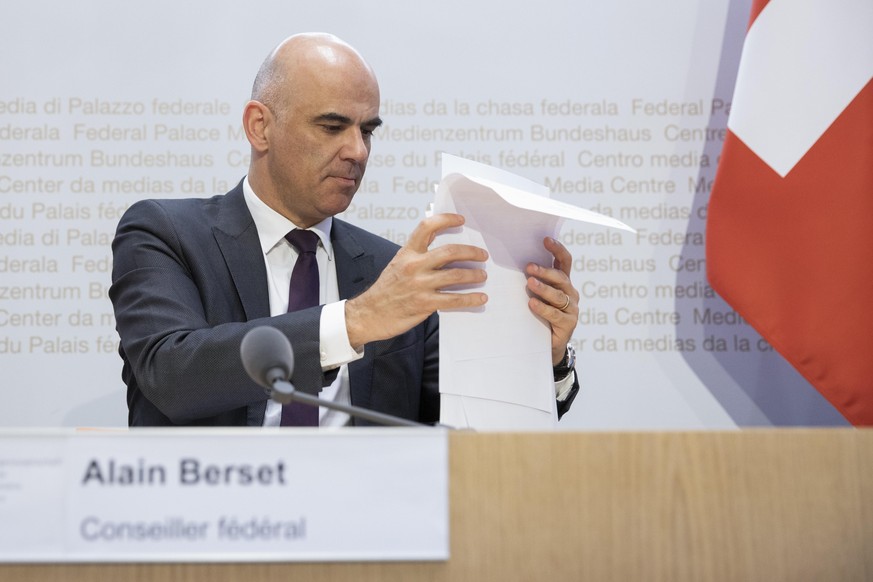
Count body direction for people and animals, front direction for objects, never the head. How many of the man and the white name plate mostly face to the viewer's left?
0

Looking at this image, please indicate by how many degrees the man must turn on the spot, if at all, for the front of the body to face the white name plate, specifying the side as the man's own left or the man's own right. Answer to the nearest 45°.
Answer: approximately 45° to the man's own right

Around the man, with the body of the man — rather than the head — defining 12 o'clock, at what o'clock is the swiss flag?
The swiss flag is roughly at 10 o'clock from the man.

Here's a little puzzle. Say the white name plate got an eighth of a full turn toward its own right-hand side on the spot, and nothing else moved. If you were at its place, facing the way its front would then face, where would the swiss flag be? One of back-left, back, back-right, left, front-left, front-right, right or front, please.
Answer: back

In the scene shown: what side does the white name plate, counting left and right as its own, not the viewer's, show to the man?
back

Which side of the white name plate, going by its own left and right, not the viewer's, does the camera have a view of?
front

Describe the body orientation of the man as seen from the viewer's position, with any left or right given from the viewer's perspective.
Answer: facing the viewer and to the right of the viewer

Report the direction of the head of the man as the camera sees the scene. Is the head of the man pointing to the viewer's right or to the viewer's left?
to the viewer's right
